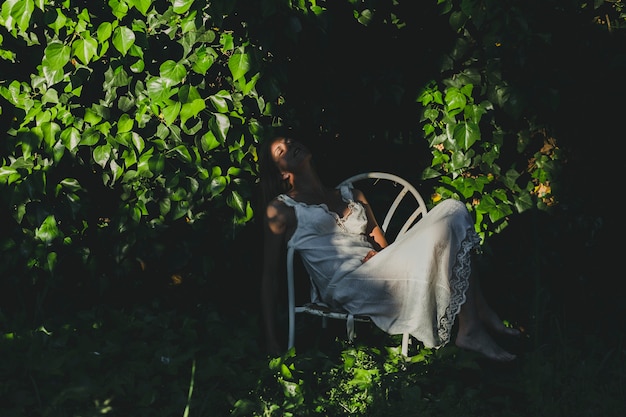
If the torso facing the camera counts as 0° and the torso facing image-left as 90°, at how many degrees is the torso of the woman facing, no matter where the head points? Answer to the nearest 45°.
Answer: approximately 315°
